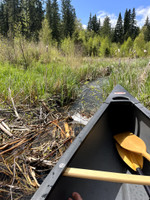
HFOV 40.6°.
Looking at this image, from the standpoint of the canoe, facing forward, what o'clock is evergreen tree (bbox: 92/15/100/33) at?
The evergreen tree is roughly at 12 o'clock from the canoe.

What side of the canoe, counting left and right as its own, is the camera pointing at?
back

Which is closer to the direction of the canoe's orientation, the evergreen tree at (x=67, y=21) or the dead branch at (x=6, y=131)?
the evergreen tree

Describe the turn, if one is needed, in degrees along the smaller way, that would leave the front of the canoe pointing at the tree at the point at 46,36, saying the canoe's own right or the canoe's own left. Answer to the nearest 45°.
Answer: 0° — it already faces it

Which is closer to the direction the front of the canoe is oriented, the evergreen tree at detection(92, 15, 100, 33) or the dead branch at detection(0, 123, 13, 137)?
the evergreen tree

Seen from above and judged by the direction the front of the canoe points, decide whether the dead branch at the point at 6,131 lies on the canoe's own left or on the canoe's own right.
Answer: on the canoe's own left
